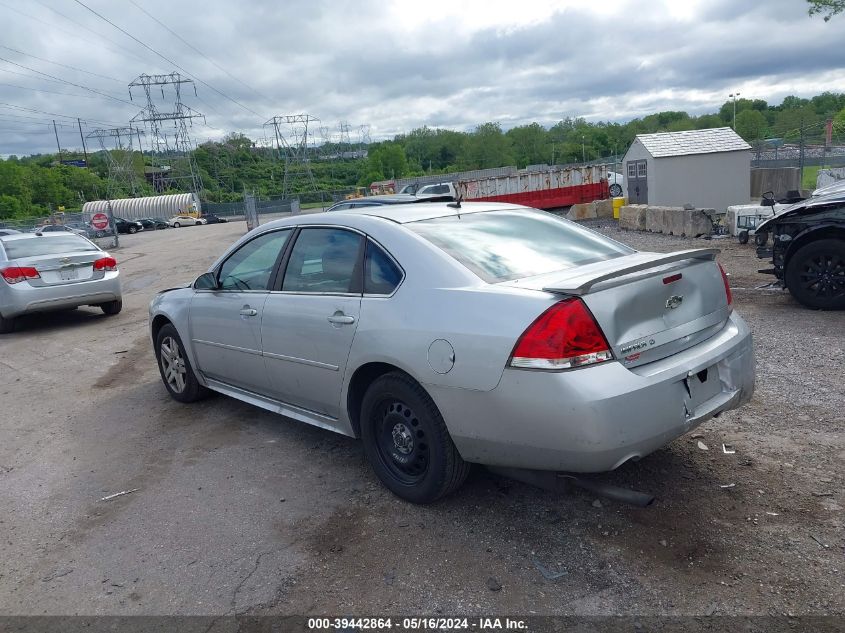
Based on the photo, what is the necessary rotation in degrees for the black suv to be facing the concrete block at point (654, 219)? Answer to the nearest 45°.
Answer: approximately 90° to its right

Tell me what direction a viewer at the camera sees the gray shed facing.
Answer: facing the viewer and to the left of the viewer

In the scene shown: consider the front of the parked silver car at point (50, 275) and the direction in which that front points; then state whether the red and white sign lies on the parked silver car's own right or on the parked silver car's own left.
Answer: on the parked silver car's own right

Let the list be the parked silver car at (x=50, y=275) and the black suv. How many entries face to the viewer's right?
0

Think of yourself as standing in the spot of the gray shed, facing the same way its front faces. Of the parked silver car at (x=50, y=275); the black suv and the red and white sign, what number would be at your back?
0

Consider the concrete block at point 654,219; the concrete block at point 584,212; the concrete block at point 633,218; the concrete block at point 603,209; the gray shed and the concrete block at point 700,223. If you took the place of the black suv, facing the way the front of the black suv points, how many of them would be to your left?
0

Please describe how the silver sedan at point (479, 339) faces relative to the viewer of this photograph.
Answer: facing away from the viewer and to the left of the viewer

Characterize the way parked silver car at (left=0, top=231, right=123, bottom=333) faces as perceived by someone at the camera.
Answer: facing away from the viewer and to the left of the viewer

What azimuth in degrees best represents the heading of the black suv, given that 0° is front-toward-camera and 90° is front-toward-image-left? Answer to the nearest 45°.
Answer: approximately 90°

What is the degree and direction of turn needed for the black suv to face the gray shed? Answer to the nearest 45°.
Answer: approximately 90° to its right

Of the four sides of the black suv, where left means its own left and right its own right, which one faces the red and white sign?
front

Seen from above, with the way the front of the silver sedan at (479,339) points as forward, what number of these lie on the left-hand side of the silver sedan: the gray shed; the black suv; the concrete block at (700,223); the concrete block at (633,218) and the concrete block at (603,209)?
0

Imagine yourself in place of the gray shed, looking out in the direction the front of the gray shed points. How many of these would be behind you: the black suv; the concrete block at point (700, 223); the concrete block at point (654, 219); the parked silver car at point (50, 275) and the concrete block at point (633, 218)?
0

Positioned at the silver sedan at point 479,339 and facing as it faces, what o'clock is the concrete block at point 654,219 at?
The concrete block is roughly at 2 o'clock from the silver sedan.

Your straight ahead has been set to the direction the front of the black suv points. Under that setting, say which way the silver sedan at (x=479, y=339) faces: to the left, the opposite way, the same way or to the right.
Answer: the same way

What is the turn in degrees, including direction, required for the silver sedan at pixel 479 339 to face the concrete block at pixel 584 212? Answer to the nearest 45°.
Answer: approximately 45° to its right

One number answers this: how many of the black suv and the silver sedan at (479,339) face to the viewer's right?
0
